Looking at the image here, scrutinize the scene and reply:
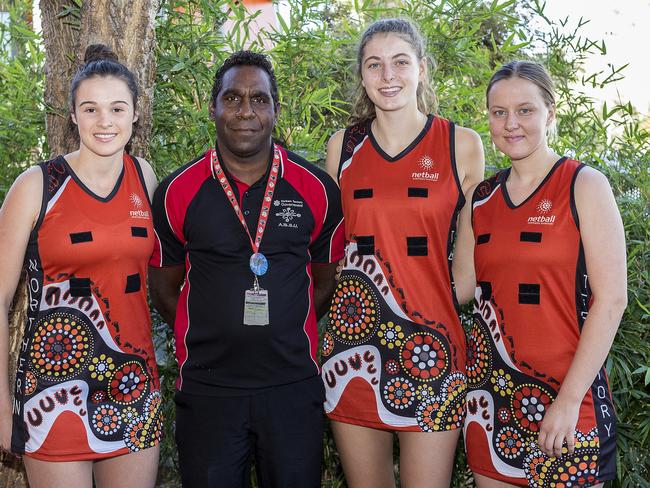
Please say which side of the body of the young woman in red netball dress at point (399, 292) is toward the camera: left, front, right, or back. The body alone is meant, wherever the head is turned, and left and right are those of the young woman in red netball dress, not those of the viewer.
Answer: front

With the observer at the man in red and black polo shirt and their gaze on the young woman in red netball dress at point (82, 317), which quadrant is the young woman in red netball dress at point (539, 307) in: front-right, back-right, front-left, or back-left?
back-left

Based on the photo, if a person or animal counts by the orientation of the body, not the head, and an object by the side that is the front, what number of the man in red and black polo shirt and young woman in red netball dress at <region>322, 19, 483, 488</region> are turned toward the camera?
2

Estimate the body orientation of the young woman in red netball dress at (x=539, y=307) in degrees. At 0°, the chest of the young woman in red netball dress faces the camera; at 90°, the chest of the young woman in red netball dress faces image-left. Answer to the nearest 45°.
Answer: approximately 45°

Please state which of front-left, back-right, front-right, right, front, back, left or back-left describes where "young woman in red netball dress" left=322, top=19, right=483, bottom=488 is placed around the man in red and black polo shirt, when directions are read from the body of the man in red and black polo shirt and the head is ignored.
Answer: left

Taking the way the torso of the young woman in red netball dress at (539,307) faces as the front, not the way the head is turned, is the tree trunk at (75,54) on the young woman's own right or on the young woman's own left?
on the young woman's own right

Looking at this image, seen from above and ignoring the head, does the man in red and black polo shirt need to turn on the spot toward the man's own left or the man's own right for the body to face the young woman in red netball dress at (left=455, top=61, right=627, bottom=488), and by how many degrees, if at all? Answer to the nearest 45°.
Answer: approximately 90° to the man's own left

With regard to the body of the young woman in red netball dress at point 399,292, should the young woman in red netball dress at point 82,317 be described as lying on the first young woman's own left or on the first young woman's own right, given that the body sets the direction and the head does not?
on the first young woman's own right

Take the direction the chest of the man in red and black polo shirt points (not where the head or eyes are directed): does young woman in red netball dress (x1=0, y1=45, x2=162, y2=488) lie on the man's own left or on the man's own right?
on the man's own right

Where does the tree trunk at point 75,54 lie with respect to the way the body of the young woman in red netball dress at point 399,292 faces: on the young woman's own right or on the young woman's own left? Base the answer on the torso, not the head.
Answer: on the young woman's own right

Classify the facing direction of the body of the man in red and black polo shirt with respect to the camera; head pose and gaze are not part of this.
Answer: toward the camera

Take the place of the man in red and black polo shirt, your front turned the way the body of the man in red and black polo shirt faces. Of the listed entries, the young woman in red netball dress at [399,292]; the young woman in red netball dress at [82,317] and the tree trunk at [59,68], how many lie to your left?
1

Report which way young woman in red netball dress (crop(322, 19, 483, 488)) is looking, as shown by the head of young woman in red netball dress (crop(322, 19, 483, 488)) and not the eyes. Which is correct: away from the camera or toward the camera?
toward the camera
